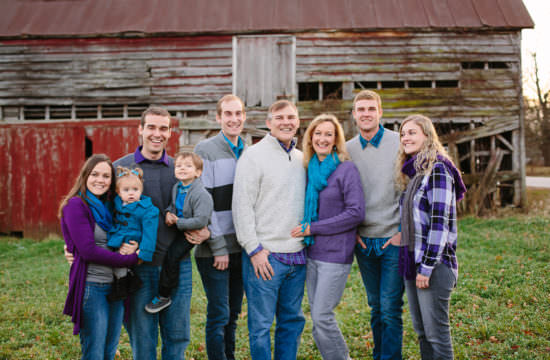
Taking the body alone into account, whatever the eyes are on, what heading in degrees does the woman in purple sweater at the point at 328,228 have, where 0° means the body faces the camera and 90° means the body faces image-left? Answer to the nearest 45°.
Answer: approximately 45°

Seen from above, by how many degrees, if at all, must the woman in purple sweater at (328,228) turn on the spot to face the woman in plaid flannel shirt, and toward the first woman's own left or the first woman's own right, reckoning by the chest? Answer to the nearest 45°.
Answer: approximately 135° to the first woman's own left

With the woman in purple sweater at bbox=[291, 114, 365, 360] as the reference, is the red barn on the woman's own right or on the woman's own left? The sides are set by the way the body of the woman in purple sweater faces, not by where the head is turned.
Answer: on the woman's own right

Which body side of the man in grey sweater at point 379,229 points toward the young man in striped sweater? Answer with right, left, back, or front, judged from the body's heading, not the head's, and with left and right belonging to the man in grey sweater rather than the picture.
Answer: right

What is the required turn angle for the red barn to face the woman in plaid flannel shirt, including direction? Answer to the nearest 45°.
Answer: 0° — it already faces them

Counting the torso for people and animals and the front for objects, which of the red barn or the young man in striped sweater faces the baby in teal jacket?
the red barn

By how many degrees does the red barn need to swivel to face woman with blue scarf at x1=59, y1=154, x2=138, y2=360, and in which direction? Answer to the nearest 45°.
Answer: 0° — it already faces them

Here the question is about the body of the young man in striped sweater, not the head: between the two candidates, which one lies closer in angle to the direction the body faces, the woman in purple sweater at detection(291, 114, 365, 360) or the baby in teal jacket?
the woman in purple sweater

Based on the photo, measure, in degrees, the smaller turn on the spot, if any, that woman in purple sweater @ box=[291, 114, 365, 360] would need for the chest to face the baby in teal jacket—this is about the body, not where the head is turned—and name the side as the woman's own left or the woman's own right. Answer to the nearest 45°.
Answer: approximately 45° to the woman's own right

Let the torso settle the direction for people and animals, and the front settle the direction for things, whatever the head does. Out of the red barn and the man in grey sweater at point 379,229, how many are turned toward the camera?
2

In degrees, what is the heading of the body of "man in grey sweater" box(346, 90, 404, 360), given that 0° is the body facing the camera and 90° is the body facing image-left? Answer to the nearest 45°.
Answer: approximately 0°

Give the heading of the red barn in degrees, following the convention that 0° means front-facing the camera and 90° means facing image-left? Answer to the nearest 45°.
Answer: approximately 0°
